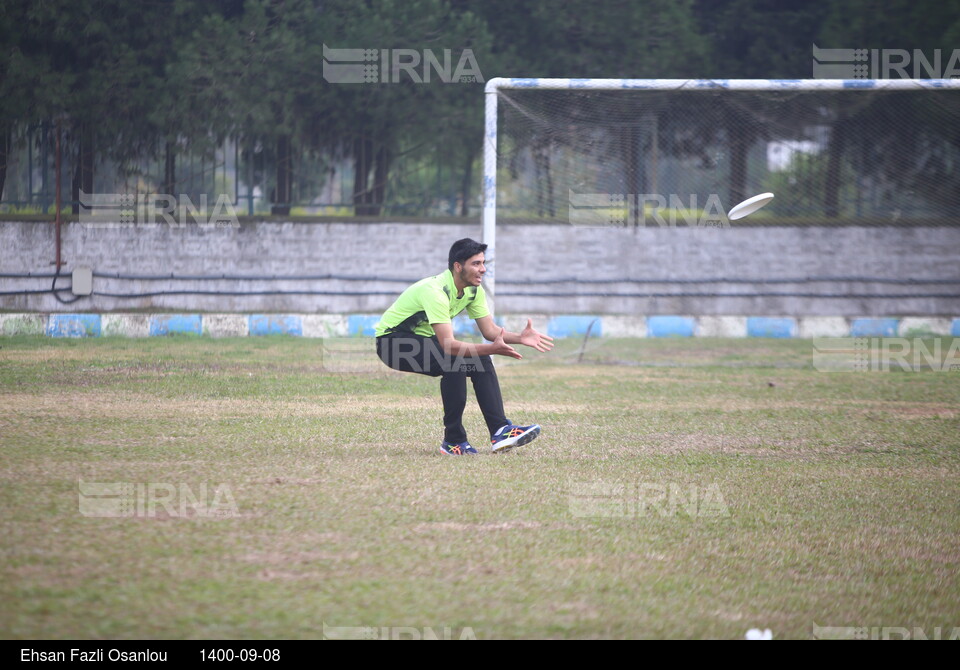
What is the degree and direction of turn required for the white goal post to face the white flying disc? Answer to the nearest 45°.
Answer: approximately 45° to its left

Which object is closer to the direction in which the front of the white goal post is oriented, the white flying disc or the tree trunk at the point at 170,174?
the white flying disc

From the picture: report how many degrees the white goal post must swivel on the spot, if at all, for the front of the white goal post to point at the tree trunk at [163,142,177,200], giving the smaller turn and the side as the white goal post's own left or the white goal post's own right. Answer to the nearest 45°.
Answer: approximately 135° to the white goal post's own right

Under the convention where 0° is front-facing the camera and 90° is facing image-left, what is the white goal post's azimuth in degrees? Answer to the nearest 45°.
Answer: approximately 0°
